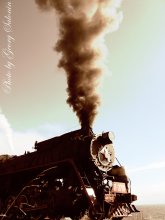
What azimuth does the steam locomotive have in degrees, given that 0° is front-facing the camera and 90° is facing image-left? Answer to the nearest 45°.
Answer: approximately 315°
